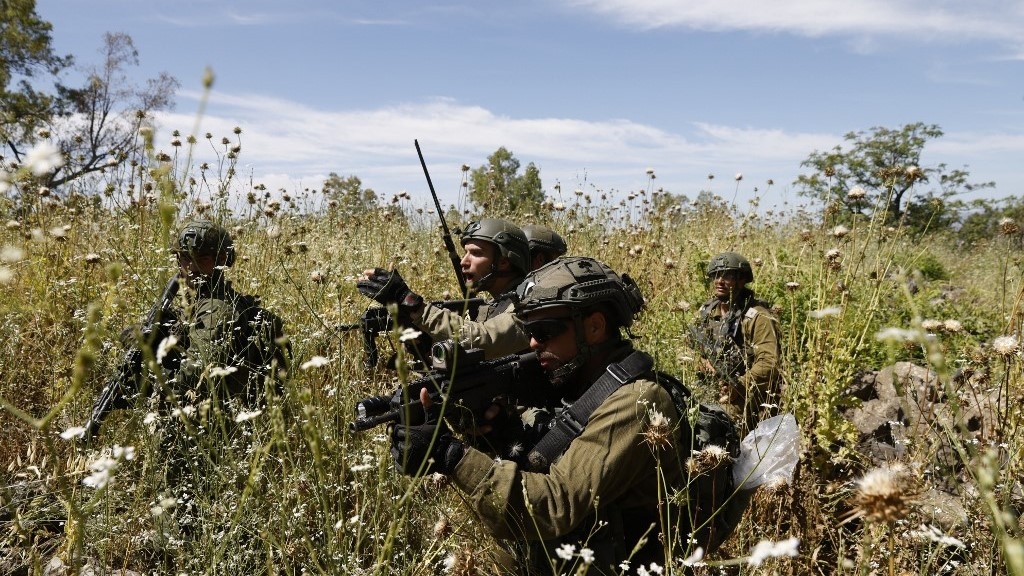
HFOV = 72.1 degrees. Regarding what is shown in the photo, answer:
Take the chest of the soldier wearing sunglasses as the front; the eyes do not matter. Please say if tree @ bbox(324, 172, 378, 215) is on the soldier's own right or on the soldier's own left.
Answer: on the soldier's own right

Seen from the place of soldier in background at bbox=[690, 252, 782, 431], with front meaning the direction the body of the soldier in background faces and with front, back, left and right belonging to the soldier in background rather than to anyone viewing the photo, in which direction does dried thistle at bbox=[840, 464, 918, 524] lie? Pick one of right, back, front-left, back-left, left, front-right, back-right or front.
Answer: front-left

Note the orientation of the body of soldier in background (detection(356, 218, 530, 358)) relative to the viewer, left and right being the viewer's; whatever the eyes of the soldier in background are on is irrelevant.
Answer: facing to the left of the viewer

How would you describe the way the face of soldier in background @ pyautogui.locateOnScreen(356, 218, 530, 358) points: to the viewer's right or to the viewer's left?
to the viewer's left

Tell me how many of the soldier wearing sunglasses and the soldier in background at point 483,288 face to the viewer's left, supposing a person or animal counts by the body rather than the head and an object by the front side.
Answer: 2

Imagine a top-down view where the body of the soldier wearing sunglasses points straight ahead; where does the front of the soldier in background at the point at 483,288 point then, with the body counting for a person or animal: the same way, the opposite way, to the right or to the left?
the same way

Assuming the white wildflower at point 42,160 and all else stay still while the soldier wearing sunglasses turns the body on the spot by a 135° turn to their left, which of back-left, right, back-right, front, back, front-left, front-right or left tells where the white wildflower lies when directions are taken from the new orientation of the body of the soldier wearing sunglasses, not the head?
right

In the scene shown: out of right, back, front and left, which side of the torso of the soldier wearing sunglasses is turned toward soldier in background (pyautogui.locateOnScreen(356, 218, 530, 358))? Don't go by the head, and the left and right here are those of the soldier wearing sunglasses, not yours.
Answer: right

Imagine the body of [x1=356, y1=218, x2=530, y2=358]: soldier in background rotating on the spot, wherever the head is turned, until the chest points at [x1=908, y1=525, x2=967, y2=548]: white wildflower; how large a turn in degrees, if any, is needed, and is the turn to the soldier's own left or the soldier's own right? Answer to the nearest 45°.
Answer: approximately 90° to the soldier's own left

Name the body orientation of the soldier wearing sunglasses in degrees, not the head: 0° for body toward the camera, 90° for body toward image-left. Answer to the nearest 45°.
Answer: approximately 90°

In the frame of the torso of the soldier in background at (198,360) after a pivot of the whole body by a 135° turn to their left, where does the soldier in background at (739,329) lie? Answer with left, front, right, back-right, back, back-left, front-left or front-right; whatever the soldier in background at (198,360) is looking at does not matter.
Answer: front

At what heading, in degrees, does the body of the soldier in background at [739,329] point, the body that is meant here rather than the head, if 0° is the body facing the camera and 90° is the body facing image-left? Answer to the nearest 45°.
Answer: approximately 45°

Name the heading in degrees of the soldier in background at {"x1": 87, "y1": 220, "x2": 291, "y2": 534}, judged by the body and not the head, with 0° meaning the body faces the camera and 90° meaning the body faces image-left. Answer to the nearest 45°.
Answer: approximately 45°

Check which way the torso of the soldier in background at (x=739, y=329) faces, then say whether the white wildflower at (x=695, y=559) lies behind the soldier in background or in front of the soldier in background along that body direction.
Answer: in front
